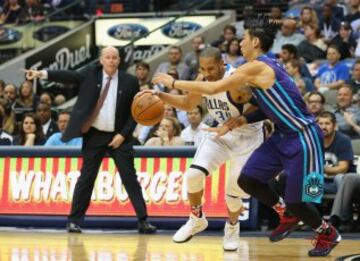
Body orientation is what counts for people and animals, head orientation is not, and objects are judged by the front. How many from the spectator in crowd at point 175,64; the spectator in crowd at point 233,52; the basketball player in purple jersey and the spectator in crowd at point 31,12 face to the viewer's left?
1

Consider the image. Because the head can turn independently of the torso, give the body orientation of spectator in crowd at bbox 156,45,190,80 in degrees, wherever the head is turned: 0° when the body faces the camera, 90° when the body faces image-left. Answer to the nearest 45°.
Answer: approximately 0°

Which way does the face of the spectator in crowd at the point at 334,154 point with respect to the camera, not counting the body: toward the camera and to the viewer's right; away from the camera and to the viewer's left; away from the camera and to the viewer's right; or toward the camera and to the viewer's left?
toward the camera and to the viewer's left

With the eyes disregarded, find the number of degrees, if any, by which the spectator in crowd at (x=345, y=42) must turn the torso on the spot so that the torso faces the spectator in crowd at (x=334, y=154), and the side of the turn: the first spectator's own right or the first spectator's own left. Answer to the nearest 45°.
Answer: approximately 45° to the first spectator's own left

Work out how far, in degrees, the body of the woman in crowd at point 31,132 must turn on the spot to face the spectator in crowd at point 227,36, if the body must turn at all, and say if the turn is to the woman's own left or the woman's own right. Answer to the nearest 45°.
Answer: approximately 135° to the woman's own left

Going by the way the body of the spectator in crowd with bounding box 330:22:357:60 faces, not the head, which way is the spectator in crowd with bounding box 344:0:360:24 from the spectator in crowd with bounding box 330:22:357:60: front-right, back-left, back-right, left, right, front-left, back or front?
back-right

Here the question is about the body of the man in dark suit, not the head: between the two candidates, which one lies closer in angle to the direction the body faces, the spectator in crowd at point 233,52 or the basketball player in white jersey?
the basketball player in white jersey

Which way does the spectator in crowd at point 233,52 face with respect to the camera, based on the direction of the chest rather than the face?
toward the camera

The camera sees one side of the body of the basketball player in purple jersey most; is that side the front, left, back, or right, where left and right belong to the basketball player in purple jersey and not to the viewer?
left

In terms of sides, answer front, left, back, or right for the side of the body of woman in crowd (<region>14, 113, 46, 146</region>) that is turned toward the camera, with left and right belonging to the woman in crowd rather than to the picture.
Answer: front
